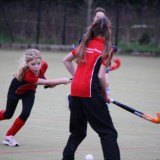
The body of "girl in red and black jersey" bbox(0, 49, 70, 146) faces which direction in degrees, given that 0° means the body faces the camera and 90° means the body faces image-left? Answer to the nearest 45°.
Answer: approximately 315°

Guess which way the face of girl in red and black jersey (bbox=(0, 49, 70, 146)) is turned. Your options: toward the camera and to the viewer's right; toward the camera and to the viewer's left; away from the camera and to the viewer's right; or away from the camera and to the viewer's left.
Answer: toward the camera and to the viewer's right

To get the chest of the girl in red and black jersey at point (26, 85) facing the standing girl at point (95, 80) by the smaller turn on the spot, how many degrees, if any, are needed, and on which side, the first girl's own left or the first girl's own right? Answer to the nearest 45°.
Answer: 0° — they already face them
